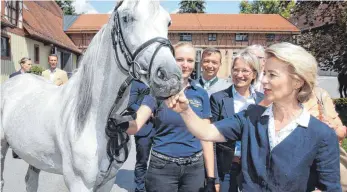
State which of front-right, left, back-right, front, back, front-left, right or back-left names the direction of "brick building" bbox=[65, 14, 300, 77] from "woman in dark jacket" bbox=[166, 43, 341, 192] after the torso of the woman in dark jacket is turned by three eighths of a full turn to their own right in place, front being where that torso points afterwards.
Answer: front

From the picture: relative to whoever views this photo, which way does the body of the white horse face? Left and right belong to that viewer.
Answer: facing the viewer and to the right of the viewer

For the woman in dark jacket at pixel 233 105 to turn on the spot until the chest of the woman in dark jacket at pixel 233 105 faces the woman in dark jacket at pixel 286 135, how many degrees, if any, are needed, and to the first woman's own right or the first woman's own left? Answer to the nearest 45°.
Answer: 0° — they already face them

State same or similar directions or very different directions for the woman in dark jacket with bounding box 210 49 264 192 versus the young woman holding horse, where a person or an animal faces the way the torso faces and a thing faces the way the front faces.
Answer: same or similar directions

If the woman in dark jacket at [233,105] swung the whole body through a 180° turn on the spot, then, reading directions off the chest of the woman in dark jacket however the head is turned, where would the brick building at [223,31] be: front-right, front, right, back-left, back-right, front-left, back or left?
front

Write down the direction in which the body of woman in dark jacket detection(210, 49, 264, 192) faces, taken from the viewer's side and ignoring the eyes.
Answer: toward the camera

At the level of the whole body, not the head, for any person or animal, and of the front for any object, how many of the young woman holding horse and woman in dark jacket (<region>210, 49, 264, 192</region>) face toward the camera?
2

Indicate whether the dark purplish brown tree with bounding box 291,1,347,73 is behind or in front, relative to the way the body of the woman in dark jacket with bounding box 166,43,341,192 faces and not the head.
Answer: behind

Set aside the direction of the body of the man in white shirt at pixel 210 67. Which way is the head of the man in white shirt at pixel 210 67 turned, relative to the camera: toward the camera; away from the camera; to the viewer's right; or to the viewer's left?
toward the camera

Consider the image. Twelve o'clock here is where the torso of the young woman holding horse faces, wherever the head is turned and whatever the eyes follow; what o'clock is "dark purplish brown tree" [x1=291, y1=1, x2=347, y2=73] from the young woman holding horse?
The dark purplish brown tree is roughly at 7 o'clock from the young woman holding horse.

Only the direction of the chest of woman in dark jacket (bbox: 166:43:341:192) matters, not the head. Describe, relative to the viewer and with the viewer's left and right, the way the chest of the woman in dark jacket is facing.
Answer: facing the viewer and to the left of the viewer

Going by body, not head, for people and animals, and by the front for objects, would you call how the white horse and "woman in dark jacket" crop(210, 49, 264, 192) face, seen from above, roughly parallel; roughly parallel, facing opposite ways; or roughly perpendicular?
roughly perpendicular

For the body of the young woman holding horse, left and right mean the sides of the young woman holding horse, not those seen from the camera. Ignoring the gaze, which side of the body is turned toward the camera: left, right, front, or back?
front
